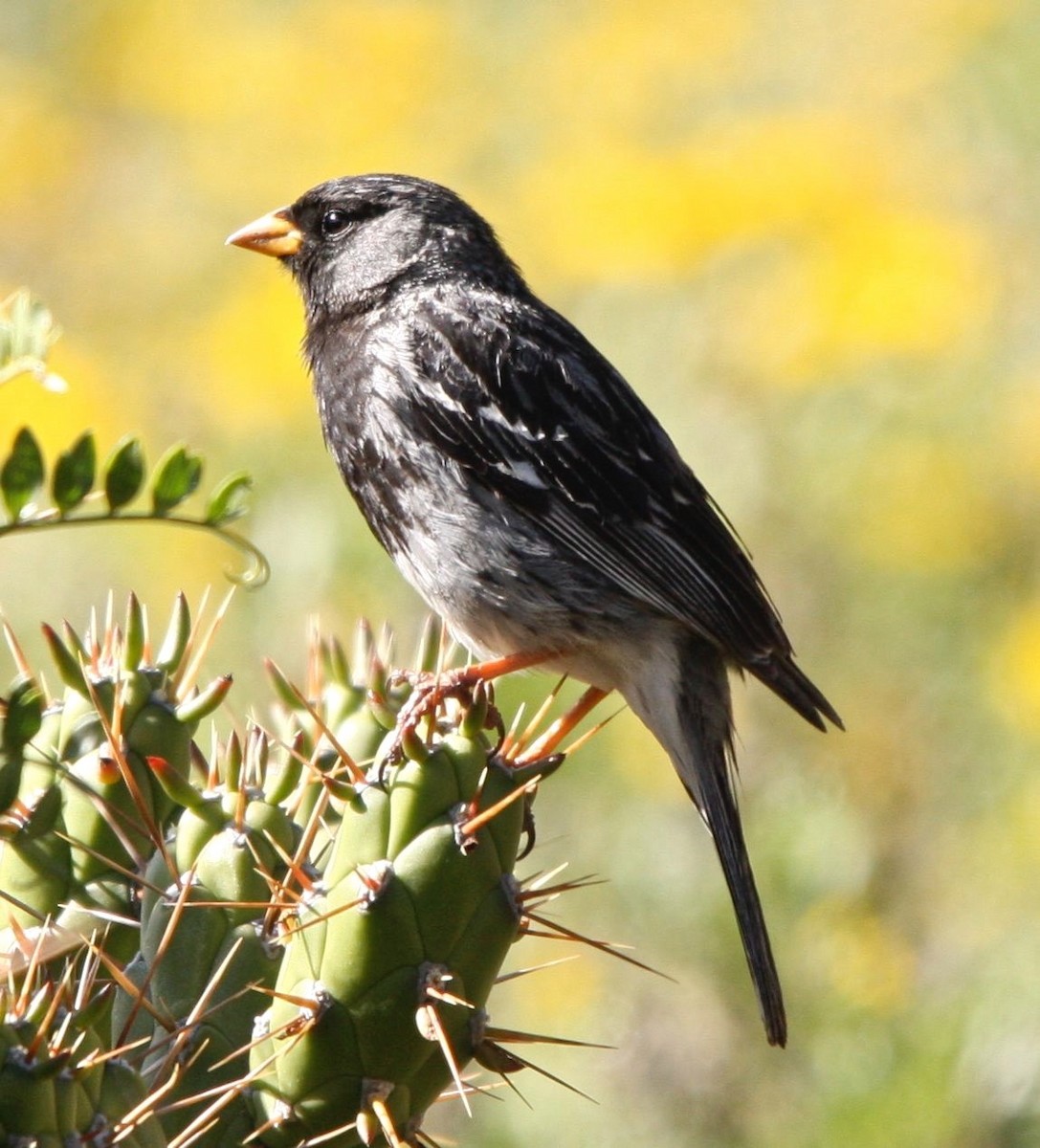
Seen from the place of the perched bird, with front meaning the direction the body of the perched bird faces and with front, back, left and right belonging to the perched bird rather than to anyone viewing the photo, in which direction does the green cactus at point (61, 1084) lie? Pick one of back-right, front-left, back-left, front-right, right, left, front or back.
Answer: front

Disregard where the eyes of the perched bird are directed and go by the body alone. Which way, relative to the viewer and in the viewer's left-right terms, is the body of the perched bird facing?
facing to the left of the viewer
